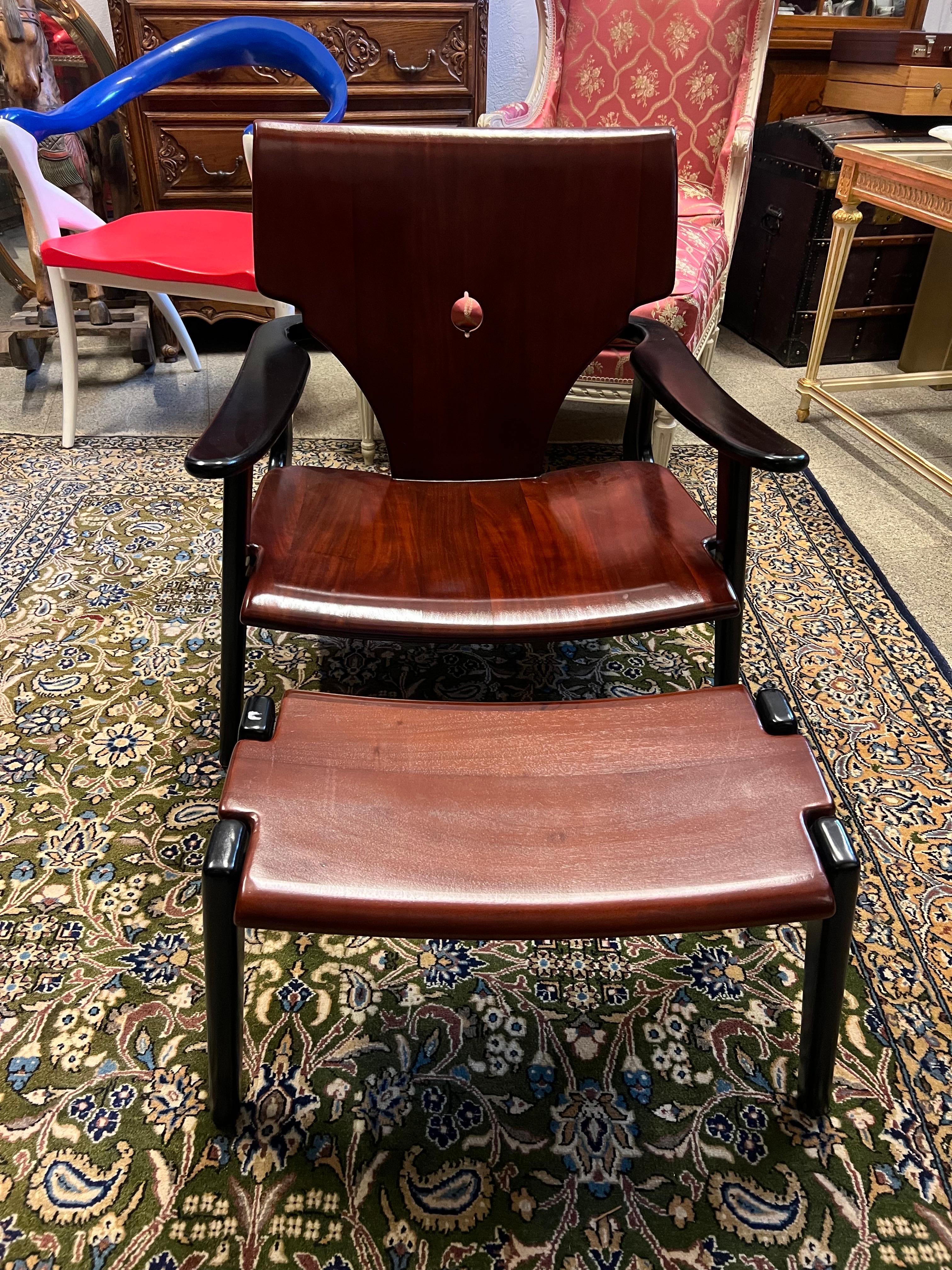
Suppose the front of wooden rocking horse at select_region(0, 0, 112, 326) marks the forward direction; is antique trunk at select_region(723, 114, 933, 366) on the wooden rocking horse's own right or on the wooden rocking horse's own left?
on the wooden rocking horse's own left

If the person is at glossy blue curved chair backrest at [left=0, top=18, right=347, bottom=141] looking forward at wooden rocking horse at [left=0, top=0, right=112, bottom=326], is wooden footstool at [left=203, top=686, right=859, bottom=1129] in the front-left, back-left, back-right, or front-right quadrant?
back-left

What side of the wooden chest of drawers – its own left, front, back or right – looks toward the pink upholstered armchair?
left

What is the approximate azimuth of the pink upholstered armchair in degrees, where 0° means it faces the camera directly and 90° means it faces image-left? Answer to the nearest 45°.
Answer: approximately 45°

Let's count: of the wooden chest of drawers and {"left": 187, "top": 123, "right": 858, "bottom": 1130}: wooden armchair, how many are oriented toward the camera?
2

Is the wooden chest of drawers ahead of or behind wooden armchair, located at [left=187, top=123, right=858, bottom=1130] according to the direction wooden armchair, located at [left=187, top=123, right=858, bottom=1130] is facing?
behind

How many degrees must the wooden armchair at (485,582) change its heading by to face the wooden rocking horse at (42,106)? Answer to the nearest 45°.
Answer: approximately 135° to its right
